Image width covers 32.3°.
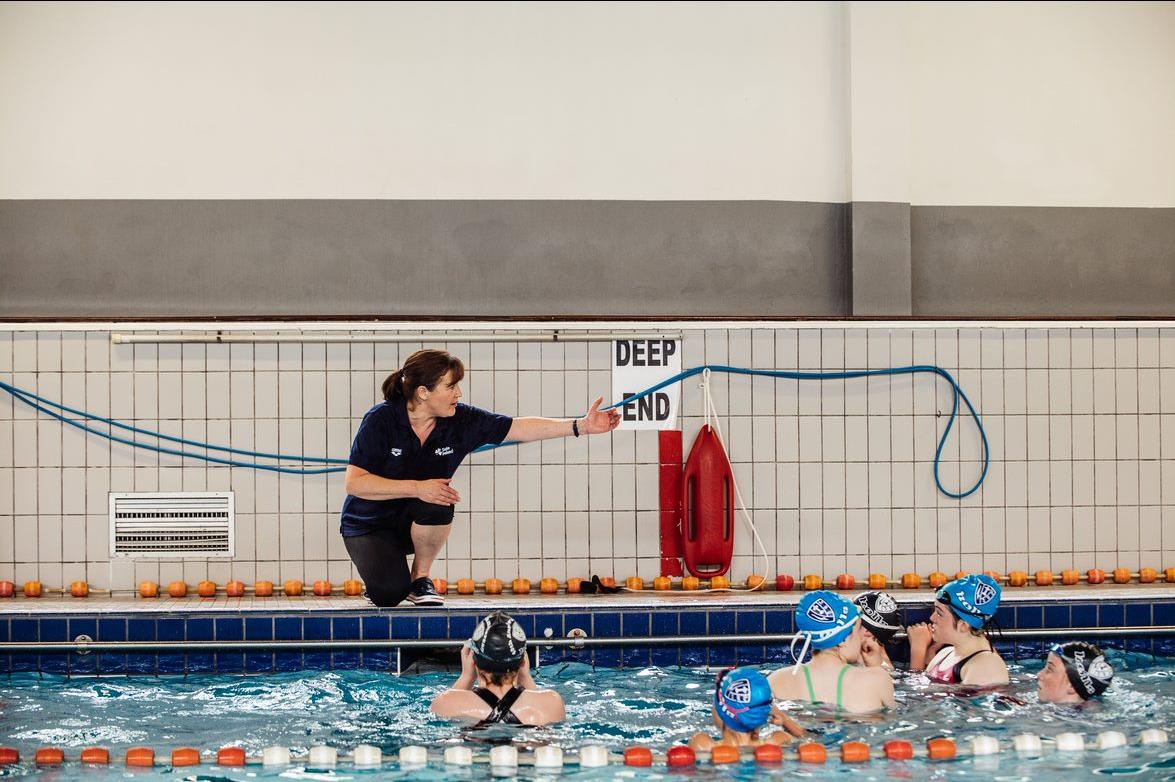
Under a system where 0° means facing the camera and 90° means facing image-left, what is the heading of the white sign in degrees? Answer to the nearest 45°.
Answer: approximately 0°

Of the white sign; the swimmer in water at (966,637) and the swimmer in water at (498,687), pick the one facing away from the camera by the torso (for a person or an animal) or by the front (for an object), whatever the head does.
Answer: the swimmer in water at (498,687)

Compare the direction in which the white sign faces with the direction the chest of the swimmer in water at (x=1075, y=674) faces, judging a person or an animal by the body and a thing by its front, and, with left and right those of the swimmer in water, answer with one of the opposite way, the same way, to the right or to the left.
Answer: to the left

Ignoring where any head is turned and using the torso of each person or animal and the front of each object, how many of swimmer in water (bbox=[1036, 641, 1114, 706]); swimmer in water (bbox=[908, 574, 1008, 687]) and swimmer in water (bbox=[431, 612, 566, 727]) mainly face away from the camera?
1

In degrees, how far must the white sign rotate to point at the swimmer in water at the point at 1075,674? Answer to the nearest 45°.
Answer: approximately 45° to its left

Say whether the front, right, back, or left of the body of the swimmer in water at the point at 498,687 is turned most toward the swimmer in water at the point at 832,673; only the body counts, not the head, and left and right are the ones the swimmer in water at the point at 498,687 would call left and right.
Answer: right

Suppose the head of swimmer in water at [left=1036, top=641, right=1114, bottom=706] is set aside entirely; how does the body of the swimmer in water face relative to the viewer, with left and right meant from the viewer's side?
facing to the left of the viewer

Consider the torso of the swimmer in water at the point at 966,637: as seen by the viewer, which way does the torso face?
to the viewer's left

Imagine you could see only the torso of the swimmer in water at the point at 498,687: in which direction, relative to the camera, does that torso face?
away from the camera

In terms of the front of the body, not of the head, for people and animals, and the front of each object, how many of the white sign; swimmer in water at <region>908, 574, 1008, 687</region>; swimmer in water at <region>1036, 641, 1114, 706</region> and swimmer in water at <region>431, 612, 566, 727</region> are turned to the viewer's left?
2

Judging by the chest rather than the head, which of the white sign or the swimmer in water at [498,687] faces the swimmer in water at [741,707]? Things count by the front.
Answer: the white sign

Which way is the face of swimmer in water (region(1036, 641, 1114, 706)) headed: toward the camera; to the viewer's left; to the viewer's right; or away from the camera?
to the viewer's left

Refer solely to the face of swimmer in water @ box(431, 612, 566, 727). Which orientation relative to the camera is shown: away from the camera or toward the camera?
away from the camera

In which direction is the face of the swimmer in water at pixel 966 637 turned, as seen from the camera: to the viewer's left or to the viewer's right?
to the viewer's left
